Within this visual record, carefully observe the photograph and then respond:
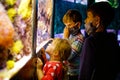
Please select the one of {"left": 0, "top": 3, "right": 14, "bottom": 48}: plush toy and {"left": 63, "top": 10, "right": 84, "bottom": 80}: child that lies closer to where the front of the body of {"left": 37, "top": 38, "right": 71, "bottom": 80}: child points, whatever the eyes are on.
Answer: the plush toy

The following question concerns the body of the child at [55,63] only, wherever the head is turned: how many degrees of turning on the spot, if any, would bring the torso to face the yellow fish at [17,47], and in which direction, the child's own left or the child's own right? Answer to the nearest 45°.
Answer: approximately 45° to the child's own left

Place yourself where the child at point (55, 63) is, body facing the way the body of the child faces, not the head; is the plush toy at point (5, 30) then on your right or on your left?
on your left

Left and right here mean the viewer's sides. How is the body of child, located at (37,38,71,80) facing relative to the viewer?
facing to the left of the viewer

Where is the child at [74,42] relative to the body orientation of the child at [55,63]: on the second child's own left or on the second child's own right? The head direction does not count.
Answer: on the second child's own right

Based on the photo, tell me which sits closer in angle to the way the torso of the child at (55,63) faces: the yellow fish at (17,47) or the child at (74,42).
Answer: the yellow fish
